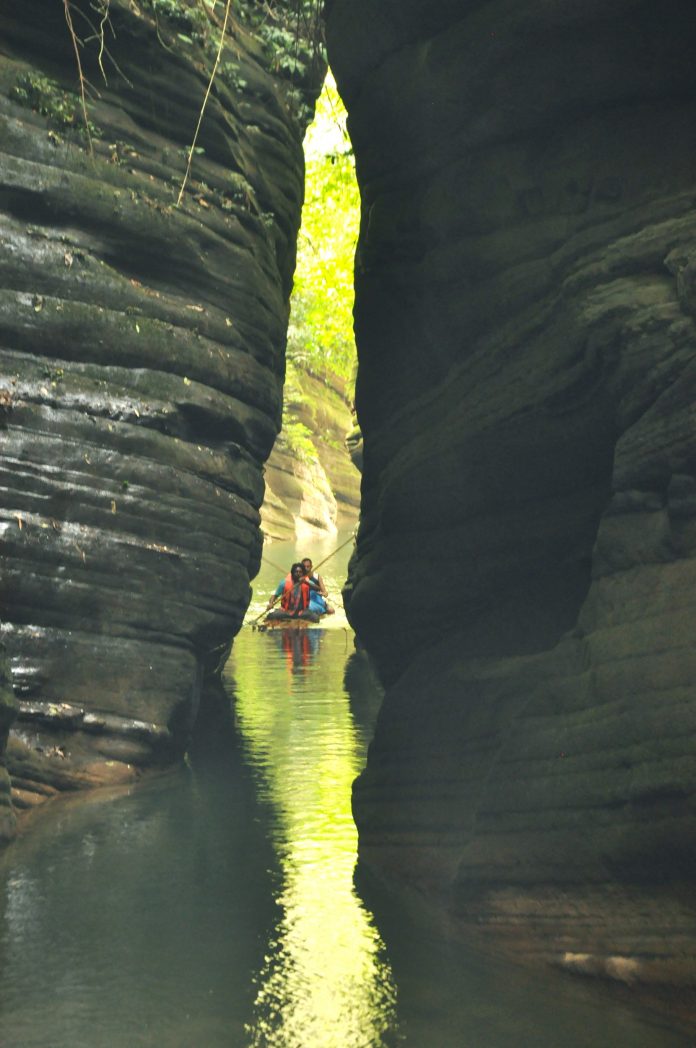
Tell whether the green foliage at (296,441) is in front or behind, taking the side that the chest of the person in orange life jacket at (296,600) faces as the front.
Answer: behind

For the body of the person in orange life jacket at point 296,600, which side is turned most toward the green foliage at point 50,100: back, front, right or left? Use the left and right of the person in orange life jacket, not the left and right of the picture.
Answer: front

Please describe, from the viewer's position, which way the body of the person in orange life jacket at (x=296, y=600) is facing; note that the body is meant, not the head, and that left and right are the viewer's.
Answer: facing the viewer
